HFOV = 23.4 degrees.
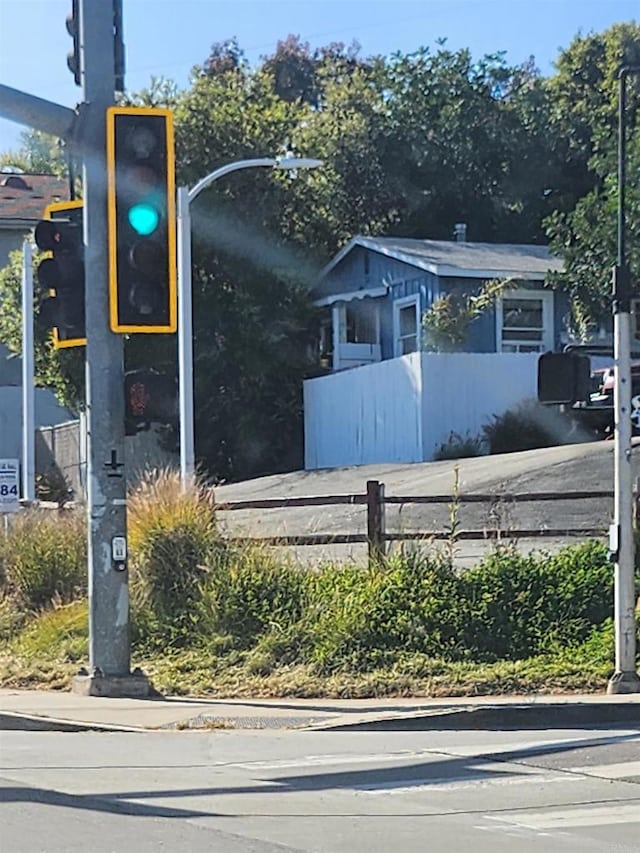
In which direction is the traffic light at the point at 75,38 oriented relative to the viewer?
to the viewer's left

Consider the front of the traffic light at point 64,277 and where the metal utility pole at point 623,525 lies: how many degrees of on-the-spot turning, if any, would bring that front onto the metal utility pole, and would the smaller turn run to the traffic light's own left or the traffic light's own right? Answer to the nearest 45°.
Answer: approximately 135° to the traffic light's own left

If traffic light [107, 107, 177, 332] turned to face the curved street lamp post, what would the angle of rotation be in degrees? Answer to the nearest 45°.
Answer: approximately 180°

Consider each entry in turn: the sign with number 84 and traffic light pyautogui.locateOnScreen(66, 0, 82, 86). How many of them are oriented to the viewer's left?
1

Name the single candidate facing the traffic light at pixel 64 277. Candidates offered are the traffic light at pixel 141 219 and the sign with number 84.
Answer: the sign with number 84

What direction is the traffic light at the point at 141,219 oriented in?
toward the camera

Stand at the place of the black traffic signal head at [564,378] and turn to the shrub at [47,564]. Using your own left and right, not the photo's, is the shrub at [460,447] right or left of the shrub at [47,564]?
right

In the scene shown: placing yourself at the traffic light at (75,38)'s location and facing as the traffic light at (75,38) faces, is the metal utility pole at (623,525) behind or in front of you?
behind

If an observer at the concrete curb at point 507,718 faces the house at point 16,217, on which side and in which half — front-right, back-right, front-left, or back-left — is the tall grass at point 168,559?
front-left

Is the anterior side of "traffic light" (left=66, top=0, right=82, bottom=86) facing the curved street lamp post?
no

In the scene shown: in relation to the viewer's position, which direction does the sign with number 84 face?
facing the viewer

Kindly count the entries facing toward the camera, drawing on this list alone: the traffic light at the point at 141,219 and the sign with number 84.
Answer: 2

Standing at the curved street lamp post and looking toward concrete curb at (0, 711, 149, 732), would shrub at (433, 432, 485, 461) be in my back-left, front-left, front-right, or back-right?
back-left

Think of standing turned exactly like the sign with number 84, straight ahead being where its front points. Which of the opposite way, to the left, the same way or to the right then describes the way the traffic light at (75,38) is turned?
to the right
